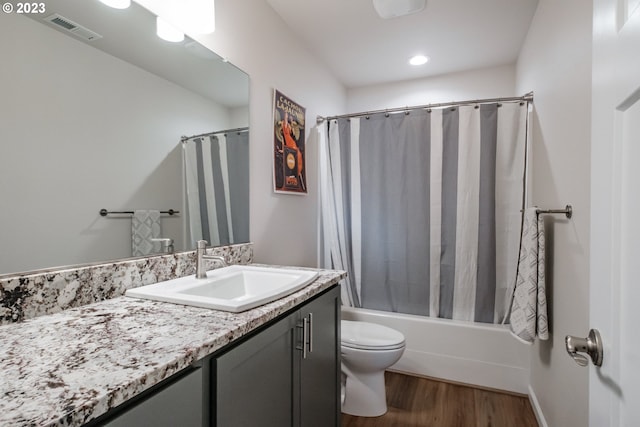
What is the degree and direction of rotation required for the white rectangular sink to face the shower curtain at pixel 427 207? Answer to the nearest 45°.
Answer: approximately 90° to its left

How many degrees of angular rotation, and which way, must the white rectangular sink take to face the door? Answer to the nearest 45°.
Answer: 0° — it already faces it

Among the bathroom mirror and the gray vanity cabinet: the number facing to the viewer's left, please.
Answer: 0

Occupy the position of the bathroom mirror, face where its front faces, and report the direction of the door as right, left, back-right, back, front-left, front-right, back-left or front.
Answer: front

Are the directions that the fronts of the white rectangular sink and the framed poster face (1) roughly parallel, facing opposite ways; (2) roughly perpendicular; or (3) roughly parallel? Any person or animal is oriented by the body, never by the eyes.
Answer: roughly parallel

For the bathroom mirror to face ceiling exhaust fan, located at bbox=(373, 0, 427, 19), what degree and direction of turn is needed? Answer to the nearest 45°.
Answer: approximately 45° to its left

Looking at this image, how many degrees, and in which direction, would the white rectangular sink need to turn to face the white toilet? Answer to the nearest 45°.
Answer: approximately 90° to its left

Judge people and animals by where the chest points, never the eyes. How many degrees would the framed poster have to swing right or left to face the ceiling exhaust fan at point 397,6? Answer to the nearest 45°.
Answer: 0° — it already faces it

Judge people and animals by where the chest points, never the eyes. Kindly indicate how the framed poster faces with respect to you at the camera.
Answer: facing the viewer and to the right of the viewer

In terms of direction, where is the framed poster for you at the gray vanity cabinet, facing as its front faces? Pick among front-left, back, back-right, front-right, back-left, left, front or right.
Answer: back-left
